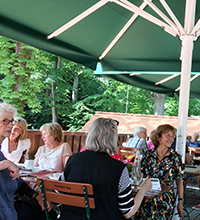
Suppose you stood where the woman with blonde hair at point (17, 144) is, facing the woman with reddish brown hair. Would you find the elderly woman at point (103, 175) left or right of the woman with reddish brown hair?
right

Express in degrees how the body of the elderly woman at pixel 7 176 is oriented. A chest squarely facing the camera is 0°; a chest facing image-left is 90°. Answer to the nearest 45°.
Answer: approximately 315°

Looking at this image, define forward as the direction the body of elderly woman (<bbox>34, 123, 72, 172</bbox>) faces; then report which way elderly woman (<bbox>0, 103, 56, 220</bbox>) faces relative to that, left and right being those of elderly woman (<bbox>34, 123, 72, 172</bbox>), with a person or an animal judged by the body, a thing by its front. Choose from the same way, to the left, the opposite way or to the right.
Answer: to the left

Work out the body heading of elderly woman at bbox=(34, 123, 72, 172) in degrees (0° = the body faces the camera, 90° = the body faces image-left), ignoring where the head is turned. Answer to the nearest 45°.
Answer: approximately 45°

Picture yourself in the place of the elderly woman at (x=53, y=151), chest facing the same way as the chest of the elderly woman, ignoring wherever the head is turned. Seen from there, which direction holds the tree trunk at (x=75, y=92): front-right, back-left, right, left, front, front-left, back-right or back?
back-right

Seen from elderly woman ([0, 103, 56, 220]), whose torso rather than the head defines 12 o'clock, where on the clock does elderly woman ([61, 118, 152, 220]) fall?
elderly woman ([61, 118, 152, 220]) is roughly at 11 o'clock from elderly woman ([0, 103, 56, 220]).

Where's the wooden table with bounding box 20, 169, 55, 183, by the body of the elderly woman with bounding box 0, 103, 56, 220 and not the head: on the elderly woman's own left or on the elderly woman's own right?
on the elderly woman's own left

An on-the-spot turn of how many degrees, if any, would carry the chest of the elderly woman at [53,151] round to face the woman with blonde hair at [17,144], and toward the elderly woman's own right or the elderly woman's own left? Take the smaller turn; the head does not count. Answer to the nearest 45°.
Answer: approximately 90° to the elderly woman's own right

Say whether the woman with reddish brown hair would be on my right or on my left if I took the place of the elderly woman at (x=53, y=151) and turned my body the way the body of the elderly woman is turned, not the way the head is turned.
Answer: on my left
